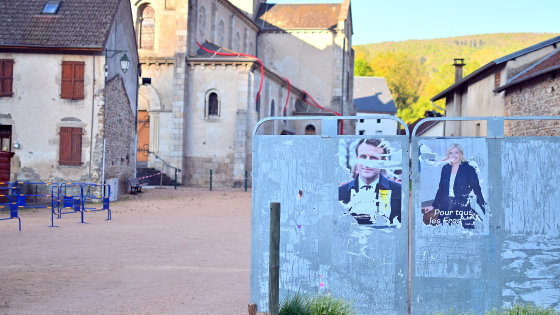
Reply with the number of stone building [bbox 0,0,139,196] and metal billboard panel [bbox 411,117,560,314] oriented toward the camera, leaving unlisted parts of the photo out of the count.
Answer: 2

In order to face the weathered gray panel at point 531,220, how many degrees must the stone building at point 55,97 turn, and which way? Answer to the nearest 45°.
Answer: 0° — it already faces it

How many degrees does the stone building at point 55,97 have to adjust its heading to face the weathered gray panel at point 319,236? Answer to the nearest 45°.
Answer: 0° — it already faces it

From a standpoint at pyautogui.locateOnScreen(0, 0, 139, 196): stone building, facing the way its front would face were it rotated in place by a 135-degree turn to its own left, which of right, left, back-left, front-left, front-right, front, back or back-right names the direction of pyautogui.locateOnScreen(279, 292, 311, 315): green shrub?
back-right

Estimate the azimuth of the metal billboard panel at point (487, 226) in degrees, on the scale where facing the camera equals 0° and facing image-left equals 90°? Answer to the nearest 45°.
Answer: approximately 0°

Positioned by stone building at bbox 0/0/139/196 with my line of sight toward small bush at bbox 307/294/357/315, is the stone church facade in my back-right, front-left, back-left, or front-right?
back-left

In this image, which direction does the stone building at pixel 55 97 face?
toward the camera

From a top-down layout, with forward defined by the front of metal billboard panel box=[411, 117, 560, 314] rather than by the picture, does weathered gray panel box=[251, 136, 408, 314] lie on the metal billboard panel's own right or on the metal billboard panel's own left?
on the metal billboard panel's own right

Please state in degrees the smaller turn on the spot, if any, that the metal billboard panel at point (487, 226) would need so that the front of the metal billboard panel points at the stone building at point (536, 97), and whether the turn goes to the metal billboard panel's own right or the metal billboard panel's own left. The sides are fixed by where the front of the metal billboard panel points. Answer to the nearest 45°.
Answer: approximately 180°

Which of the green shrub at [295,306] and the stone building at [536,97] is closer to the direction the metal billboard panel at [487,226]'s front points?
the green shrub

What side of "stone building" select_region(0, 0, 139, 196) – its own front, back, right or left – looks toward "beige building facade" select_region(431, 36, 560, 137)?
left

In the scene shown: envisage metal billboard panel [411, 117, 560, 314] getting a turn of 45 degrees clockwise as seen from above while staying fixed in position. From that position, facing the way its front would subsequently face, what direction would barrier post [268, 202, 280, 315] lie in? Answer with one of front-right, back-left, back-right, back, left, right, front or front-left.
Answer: front
